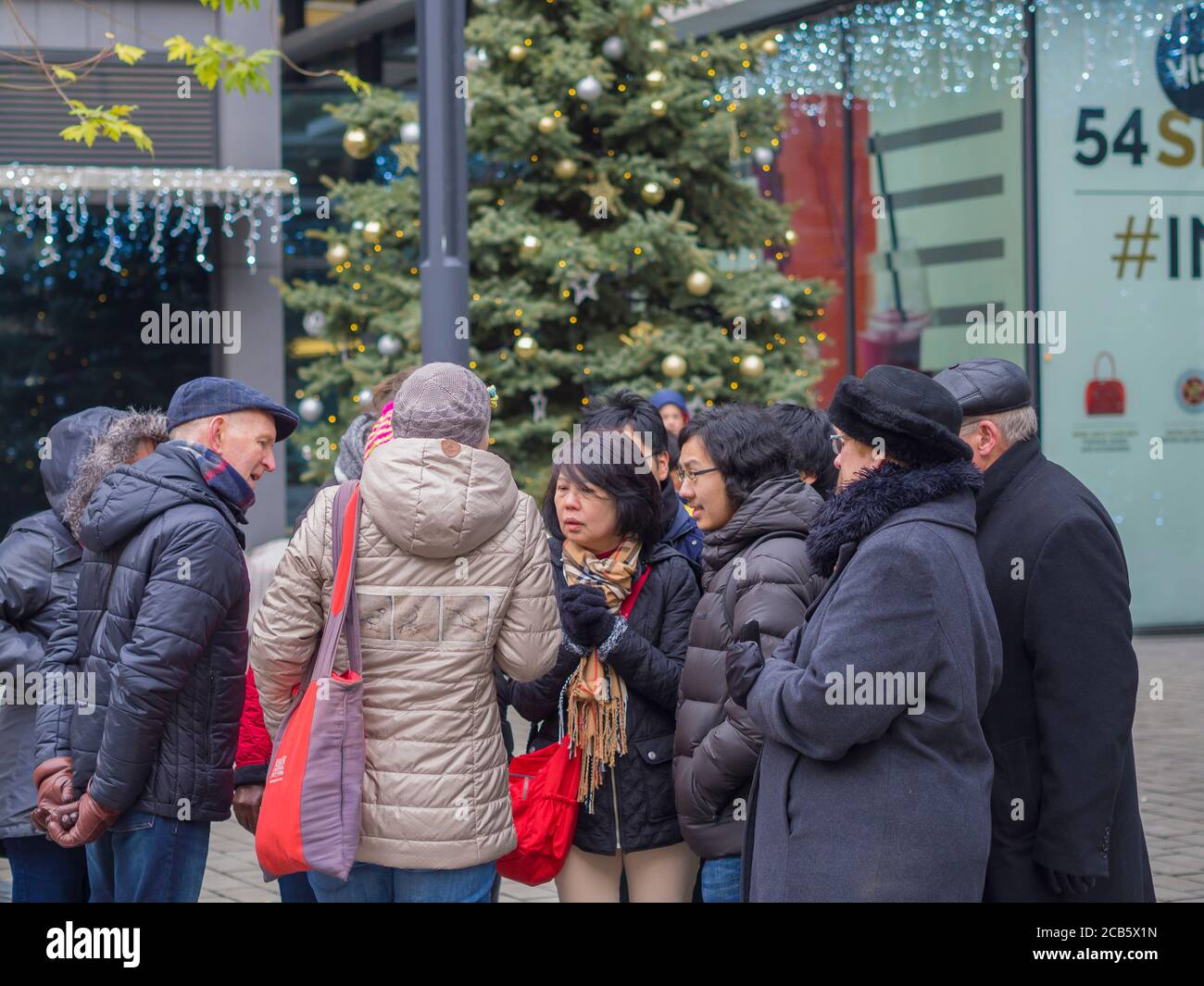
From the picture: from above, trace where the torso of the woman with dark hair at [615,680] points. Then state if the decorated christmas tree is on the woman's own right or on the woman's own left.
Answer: on the woman's own right

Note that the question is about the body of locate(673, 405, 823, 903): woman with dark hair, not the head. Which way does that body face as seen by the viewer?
to the viewer's left

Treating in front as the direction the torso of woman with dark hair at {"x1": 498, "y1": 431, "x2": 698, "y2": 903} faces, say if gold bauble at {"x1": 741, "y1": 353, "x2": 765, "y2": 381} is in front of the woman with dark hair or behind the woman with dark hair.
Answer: behind

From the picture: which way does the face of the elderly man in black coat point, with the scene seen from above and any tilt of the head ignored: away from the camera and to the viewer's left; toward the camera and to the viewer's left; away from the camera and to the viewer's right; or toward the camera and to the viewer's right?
away from the camera and to the viewer's left

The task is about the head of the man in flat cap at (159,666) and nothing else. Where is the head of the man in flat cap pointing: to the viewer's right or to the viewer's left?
to the viewer's right

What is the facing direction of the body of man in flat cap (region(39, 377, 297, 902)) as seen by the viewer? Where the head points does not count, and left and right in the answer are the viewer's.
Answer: facing to the right of the viewer

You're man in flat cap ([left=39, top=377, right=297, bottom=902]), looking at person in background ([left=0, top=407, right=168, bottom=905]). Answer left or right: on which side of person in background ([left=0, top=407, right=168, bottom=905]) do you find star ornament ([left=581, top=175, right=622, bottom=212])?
right

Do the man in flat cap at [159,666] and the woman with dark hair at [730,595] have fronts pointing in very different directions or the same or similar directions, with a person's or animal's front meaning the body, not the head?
very different directions

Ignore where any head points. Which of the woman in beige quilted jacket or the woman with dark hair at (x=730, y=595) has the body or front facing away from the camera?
the woman in beige quilted jacket

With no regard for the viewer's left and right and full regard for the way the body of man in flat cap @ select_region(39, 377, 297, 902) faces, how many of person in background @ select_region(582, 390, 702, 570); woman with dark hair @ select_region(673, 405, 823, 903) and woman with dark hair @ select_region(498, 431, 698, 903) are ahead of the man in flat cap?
3

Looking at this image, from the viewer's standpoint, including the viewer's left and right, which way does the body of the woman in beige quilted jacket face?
facing away from the viewer
